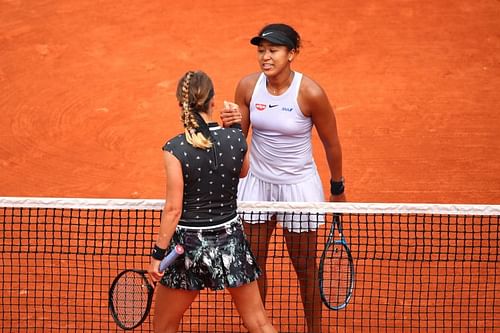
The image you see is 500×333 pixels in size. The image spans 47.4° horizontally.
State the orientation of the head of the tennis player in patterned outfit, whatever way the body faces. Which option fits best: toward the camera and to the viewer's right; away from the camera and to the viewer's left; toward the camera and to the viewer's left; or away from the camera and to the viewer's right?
away from the camera and to the viewer's right

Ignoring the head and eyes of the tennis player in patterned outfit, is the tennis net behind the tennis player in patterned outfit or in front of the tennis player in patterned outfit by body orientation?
in front

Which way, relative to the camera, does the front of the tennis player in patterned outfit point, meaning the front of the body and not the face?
away from the camera
